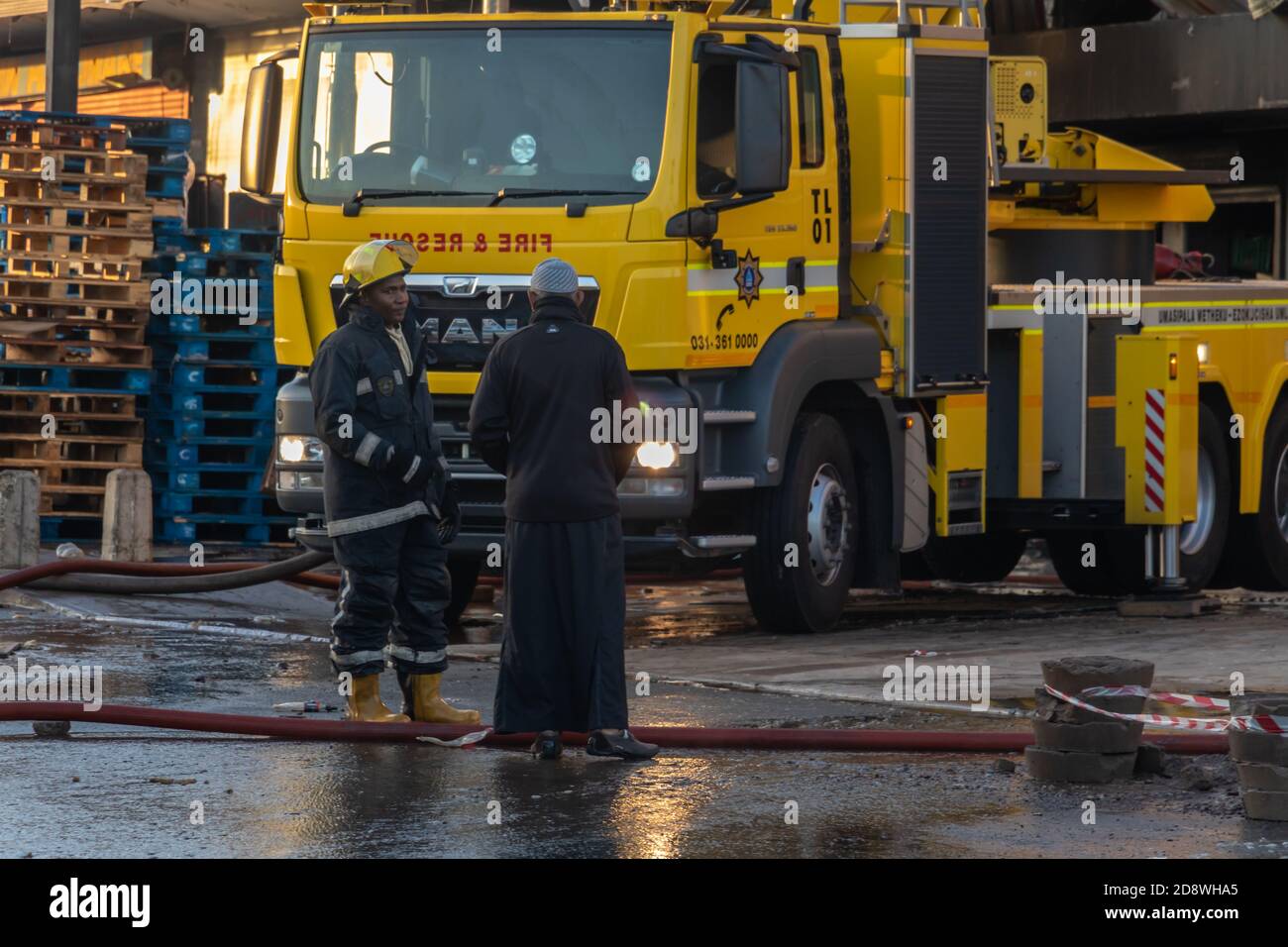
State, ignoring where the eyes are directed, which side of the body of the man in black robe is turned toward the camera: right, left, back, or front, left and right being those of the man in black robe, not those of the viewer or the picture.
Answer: back

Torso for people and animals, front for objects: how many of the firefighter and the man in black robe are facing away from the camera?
1

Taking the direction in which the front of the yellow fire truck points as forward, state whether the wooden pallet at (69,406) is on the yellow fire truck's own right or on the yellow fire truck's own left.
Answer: on the yellow fire truck's own right

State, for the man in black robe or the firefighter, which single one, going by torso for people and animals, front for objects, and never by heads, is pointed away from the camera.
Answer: the man in black robe

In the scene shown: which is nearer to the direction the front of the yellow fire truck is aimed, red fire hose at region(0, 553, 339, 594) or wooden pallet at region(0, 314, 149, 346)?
the red fire hose

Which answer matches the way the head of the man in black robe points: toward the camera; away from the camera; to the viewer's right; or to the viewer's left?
away from the camera

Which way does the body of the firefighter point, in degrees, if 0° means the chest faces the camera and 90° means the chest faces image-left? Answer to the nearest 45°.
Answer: approximately 315°

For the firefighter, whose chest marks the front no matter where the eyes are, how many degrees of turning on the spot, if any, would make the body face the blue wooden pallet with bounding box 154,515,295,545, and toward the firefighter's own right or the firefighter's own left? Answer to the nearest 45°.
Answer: approximately 135° to the firefighter's own left

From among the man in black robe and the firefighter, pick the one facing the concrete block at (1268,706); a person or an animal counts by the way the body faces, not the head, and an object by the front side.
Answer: the firefighter

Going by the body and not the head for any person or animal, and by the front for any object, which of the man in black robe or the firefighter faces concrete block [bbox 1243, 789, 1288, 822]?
the firefighter

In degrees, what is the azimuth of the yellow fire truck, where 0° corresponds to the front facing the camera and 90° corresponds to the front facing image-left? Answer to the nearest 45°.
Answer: approximately 45°
